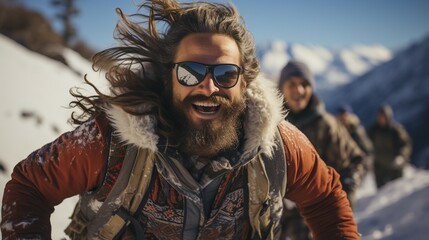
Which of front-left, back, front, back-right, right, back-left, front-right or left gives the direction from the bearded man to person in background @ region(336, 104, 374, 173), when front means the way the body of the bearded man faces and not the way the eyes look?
back-left

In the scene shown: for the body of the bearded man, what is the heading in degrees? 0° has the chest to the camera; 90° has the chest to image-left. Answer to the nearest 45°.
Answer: approximately 0°

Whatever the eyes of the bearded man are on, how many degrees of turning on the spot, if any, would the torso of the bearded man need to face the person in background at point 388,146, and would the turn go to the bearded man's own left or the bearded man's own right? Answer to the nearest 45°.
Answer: approximately 135° to the bearded man's own left

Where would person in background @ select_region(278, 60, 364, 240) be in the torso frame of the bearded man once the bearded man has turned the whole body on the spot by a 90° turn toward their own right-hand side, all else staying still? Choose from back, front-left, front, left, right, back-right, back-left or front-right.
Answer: back-right
